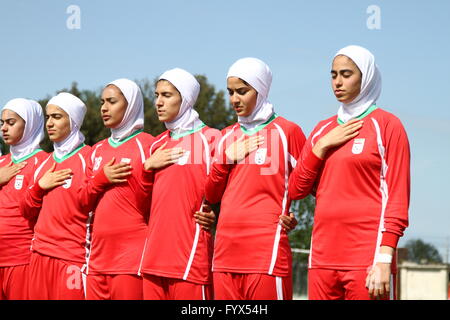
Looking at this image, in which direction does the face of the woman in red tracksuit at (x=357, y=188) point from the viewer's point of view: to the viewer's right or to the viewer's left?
to the viewer's left

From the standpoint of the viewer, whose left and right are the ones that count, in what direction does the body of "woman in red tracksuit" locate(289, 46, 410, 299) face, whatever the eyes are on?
facing the viewer and to the left of the viewer
